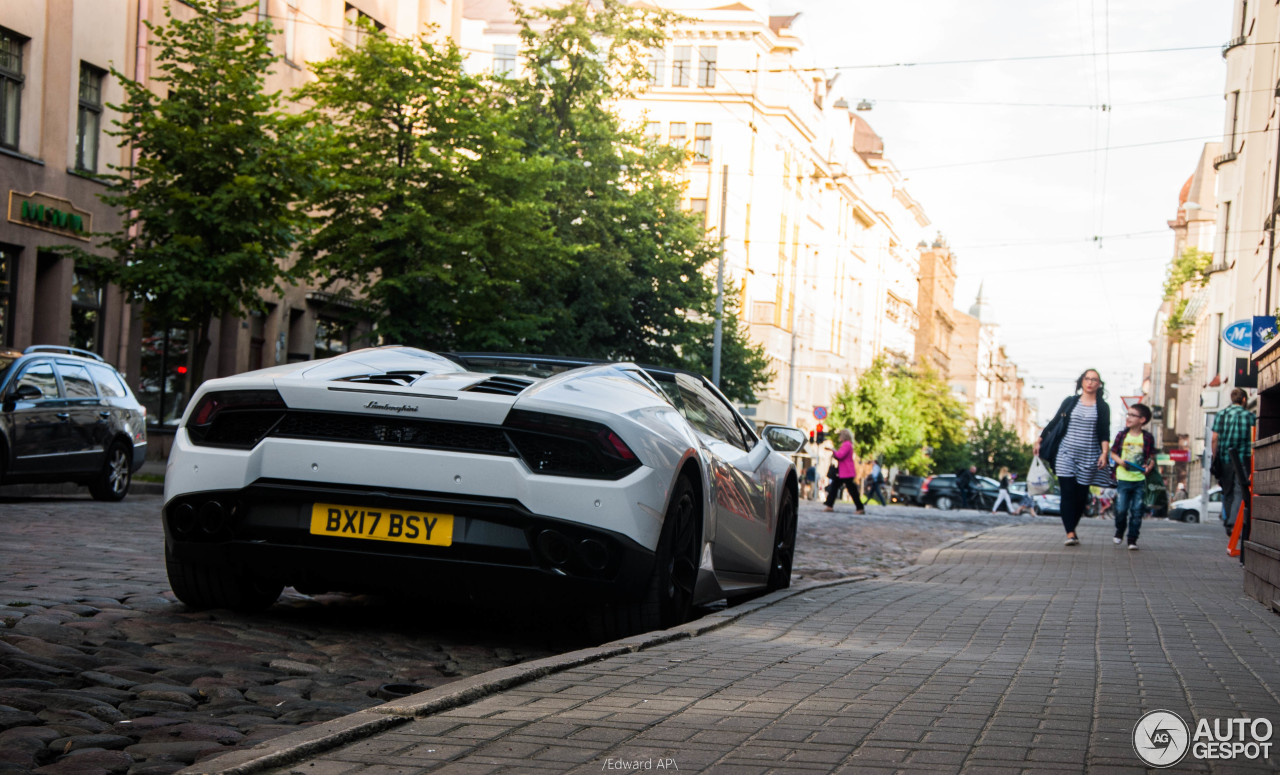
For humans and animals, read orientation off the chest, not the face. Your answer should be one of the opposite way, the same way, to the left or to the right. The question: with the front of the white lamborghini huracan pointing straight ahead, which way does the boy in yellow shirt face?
the opposite way

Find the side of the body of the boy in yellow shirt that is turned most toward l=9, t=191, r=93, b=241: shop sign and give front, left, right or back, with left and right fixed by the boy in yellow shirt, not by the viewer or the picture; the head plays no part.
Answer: right

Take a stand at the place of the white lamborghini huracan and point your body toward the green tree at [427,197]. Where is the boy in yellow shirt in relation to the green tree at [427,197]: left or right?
right

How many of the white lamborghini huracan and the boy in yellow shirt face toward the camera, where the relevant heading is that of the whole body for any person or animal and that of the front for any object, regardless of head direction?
1

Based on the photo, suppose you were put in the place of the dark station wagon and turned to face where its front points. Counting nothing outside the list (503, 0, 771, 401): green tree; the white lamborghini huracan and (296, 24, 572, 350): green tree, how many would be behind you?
2

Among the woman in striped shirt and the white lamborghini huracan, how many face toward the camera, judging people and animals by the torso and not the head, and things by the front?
1

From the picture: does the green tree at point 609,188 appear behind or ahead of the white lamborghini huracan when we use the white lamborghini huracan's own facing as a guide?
ahead

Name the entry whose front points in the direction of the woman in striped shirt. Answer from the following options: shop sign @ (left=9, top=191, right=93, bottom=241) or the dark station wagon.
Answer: the shop sign

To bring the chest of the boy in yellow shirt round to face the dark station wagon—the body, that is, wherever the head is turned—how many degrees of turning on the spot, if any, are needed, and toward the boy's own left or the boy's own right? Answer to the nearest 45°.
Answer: approximately 45° to the boy's own right

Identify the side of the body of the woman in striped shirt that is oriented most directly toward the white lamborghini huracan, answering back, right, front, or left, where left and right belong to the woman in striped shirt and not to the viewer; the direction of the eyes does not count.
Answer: front

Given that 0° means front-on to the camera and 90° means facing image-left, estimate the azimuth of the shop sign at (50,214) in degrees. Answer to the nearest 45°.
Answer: approximately 315°

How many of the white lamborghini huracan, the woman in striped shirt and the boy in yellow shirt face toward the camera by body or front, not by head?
2

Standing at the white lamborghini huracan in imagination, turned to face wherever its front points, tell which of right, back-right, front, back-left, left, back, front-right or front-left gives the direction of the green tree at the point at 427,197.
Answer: front-left

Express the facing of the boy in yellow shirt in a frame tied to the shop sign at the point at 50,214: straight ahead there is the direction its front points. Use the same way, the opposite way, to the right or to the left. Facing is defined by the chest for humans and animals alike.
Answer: to the right

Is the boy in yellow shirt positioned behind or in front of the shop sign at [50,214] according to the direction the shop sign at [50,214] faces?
in front

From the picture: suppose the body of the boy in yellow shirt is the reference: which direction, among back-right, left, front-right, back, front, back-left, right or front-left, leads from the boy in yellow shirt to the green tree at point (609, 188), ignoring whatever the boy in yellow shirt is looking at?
back-right
